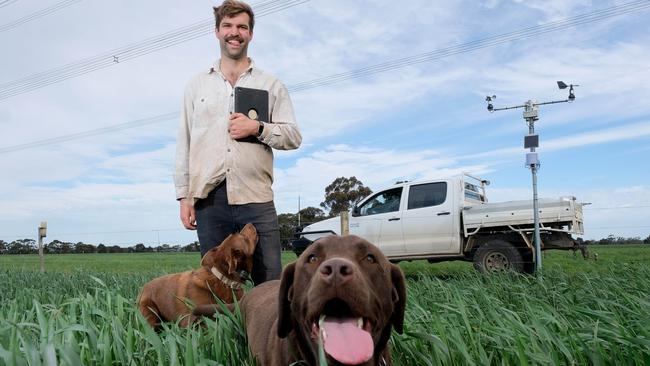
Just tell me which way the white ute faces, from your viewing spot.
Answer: facing to the left of the viewer

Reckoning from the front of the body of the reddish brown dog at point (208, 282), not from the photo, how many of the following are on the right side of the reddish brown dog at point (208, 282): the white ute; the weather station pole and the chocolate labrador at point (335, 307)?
1

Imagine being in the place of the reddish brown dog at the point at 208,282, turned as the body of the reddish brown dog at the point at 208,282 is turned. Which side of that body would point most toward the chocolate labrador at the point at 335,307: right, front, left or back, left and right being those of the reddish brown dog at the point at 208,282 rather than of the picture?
right

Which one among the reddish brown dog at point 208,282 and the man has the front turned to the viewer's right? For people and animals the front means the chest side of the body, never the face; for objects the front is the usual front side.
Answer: the reddish brown dog

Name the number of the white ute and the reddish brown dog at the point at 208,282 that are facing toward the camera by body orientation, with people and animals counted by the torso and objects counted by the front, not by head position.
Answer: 0

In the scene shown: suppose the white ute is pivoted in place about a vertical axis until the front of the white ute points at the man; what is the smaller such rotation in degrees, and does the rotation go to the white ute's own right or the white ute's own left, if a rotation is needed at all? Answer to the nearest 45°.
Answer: approximately 90° to the white ute's own left

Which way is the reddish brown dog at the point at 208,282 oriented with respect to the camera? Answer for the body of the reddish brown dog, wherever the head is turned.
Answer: to the viewer's right

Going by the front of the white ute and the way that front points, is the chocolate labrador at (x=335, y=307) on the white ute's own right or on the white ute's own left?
on the white ute's own left

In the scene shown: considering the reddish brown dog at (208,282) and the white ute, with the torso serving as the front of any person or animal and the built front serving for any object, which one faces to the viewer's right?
the reddish brown dog

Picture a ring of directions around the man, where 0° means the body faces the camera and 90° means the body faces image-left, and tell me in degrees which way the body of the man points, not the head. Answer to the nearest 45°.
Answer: approximately 0°

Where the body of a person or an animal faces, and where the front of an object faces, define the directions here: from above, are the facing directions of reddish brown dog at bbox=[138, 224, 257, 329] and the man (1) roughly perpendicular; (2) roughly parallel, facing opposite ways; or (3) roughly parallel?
roughly perpendicular
